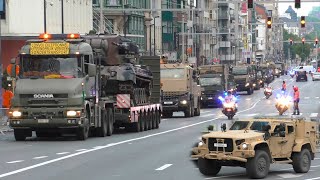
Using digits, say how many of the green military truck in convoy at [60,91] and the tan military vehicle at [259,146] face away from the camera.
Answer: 0

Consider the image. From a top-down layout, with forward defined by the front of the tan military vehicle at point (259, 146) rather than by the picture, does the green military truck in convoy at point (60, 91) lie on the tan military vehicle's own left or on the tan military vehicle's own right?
on the tan military vehicle's own right

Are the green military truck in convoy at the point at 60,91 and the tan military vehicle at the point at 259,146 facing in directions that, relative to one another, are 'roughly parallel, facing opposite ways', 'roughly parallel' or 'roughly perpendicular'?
roughly parallel

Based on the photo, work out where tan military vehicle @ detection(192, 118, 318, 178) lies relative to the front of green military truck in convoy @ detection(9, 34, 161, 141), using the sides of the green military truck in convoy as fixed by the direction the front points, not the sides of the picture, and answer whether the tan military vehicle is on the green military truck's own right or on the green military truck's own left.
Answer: on the green military truck's own left

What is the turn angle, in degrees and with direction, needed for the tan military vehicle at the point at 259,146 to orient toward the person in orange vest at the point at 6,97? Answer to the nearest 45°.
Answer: approximately 90° to its right

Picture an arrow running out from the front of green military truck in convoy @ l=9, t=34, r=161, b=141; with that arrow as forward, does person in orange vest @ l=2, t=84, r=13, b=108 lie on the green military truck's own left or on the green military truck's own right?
on the green military truck's own right

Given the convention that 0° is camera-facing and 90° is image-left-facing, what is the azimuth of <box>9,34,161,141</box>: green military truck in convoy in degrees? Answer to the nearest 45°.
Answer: approximately 45°
